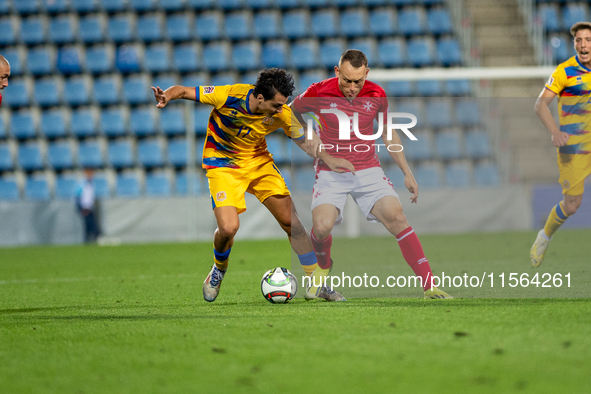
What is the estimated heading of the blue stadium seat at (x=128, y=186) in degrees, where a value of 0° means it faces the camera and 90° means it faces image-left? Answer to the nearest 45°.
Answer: approximately 0°

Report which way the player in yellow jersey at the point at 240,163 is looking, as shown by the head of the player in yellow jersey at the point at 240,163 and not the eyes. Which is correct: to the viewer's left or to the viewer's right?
to the viewer's right

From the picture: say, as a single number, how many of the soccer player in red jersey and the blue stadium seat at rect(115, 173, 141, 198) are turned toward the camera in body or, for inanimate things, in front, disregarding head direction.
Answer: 2

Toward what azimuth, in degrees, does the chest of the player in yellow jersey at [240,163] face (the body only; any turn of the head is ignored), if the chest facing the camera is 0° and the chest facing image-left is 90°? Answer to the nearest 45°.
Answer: approximately 315°

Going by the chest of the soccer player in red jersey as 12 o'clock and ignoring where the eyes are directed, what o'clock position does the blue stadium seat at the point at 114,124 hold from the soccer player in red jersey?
The blue stadium seat is roughly at 5 o'clock from the soccer player in red jersey.

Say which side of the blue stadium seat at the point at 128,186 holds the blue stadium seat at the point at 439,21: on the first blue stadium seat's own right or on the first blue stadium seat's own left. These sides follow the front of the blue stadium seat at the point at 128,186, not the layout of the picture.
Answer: on the first blue stadium seat's own left

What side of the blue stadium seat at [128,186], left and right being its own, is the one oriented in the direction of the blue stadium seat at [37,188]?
right
